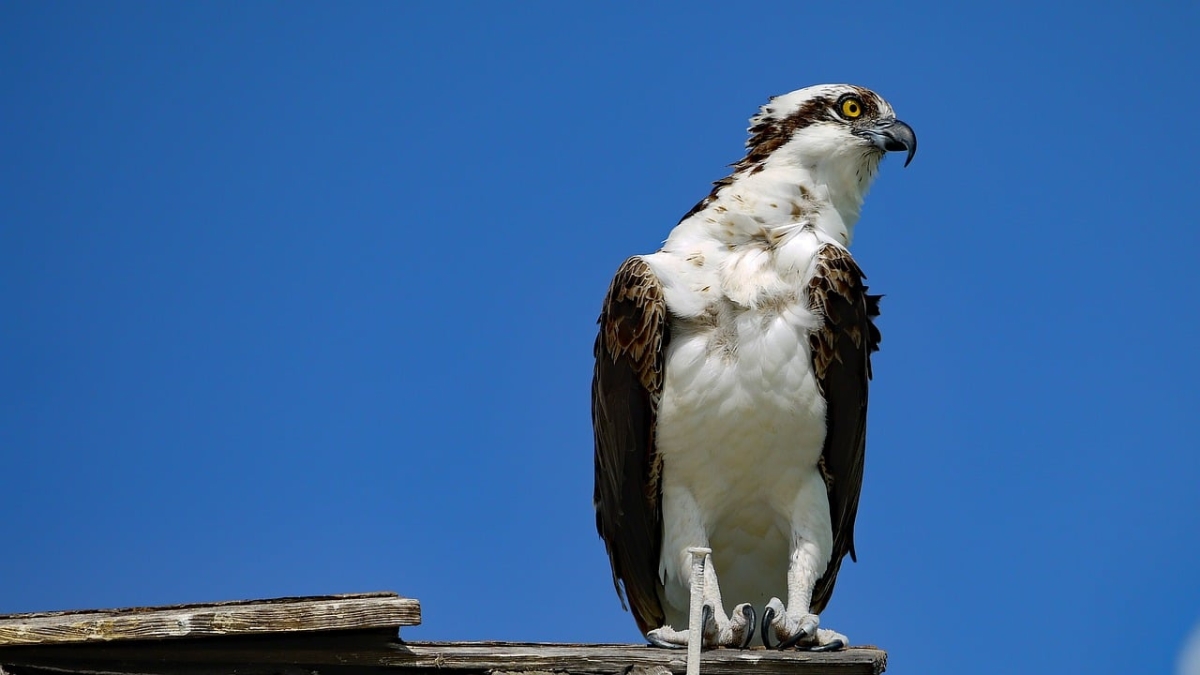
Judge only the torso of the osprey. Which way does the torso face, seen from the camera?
toward the camera

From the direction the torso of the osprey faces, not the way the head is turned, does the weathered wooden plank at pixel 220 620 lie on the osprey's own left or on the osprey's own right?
on the osprey's own right

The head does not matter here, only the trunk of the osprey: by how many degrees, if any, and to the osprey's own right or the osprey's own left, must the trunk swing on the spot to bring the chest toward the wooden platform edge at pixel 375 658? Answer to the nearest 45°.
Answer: approximately 45° to the osprey's own right
